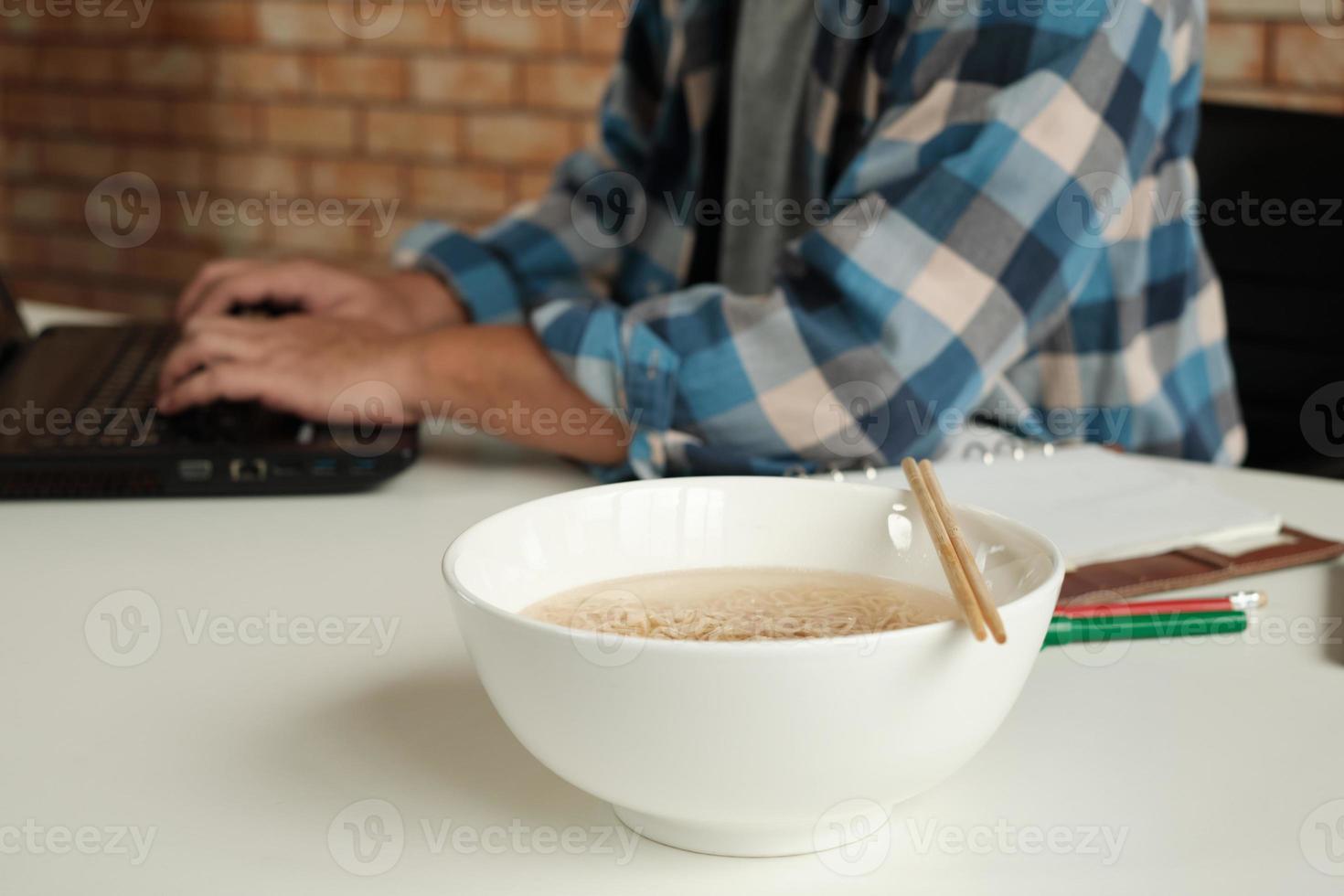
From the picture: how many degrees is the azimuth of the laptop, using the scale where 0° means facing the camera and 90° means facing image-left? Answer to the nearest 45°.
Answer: approximately 270°

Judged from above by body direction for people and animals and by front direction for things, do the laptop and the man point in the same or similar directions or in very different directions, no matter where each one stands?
very different directions

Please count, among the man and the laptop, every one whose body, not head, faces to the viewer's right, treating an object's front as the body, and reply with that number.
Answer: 1

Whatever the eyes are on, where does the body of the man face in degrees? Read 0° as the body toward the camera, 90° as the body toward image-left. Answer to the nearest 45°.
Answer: approximately 45°
